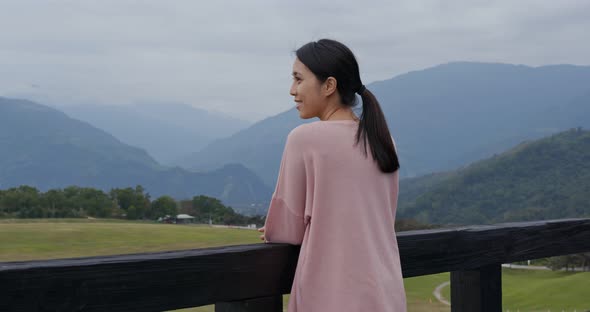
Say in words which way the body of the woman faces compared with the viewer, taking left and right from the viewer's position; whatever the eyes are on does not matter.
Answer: facing away from the viewer and to the left of the viewer
